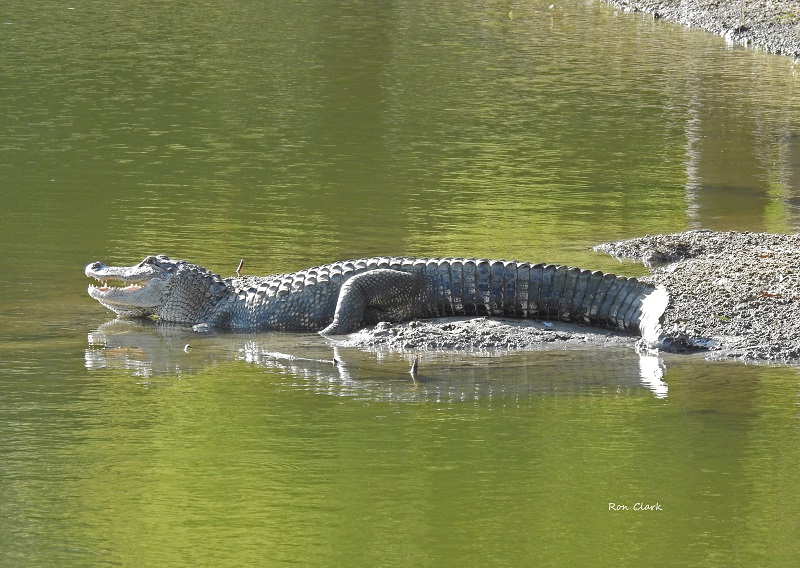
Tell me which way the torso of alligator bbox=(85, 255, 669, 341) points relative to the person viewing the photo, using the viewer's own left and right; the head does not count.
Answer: facing to the left of the viewer
